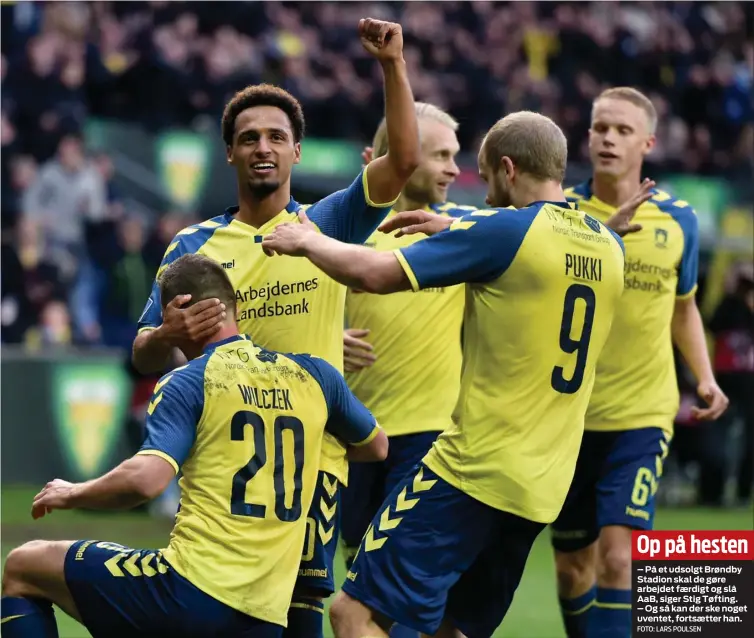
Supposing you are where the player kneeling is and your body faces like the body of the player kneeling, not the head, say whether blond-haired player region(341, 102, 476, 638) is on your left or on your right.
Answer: on your right

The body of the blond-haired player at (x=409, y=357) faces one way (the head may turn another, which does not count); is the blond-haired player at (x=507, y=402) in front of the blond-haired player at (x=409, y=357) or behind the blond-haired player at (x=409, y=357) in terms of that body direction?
in front

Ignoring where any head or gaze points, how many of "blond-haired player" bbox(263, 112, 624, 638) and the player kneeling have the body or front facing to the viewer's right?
0

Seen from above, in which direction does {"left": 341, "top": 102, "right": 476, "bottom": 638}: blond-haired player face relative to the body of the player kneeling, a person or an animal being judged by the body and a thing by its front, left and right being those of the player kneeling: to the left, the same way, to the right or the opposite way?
the opposite way

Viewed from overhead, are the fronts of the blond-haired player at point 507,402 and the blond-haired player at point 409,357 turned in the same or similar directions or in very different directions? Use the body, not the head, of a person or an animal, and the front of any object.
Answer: very different directions

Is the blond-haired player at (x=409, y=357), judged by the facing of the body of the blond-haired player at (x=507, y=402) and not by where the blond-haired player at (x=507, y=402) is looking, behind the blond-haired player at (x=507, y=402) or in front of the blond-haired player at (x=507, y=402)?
in front

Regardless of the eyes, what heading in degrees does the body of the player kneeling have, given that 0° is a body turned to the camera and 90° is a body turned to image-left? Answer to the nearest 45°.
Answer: approximately 135°

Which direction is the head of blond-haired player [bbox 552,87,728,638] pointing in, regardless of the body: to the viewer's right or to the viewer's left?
to the viewer's left

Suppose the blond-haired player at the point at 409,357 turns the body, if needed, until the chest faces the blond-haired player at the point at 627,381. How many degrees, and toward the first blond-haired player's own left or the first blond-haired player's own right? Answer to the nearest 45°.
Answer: approximately 45° to the first blond-haired player's own left

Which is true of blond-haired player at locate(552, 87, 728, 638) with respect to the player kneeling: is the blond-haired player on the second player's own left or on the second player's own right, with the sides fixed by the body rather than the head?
on the second player's own right

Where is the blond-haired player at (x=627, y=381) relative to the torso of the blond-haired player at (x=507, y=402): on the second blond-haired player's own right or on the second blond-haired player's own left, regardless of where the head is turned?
on the second blond-haired player's own right

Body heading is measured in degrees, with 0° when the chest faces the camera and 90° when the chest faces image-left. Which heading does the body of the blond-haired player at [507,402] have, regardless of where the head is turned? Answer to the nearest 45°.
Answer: approximately 135°

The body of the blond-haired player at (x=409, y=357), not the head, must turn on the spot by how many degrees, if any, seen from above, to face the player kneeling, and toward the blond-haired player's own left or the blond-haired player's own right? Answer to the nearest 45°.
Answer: approximately 45° to the blond-haired player's own right
